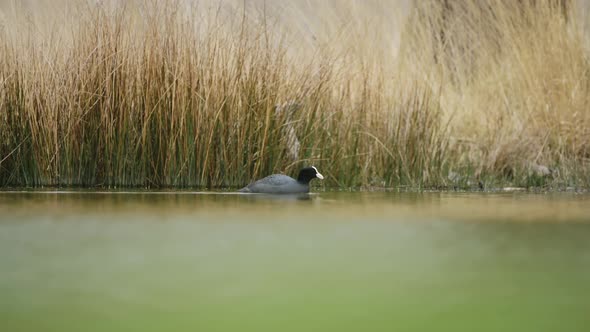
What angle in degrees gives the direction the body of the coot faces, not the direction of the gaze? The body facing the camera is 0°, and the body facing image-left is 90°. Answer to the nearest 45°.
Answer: approximately 270°
